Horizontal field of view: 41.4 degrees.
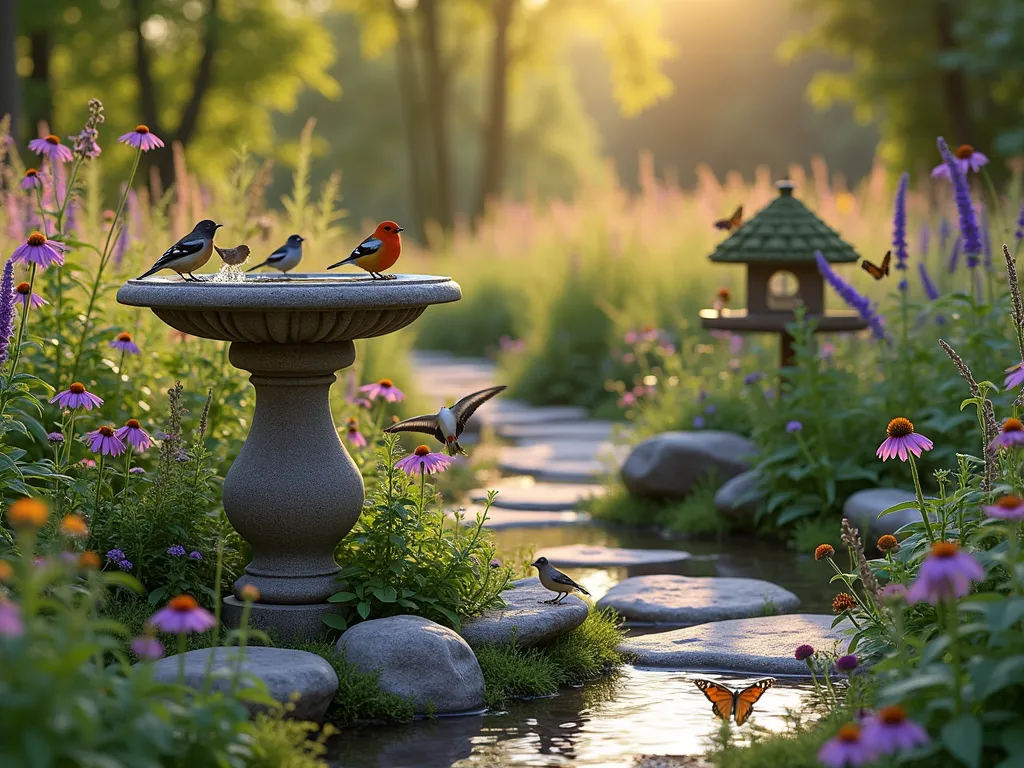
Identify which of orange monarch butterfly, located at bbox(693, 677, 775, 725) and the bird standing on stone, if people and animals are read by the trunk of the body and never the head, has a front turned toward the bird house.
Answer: the orange monarch butterfly

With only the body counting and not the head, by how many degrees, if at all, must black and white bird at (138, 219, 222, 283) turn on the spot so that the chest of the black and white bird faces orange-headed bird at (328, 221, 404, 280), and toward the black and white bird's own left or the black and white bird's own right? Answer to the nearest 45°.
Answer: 0° — it already faces it

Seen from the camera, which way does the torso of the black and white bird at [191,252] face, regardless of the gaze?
to the viewer's right

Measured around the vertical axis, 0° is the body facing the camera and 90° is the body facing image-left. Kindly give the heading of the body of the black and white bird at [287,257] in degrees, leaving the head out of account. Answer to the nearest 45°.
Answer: approximately 270°

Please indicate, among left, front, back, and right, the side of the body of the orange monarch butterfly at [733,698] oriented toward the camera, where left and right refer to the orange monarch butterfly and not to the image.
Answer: back

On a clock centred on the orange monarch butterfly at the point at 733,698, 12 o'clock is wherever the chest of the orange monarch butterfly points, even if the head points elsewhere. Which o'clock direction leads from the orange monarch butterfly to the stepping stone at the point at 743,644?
The stepping stone is roughly at 12 o'clock from the orange monarch butterfly.

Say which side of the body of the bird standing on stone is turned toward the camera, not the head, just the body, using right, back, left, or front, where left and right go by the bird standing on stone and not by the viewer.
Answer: left

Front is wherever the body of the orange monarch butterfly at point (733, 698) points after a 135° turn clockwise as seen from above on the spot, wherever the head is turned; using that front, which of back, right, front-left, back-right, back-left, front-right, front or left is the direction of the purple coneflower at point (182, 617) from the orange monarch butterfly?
right

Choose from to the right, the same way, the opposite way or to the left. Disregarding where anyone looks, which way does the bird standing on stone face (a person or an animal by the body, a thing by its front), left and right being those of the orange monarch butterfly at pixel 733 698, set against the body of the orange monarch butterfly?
to the left
